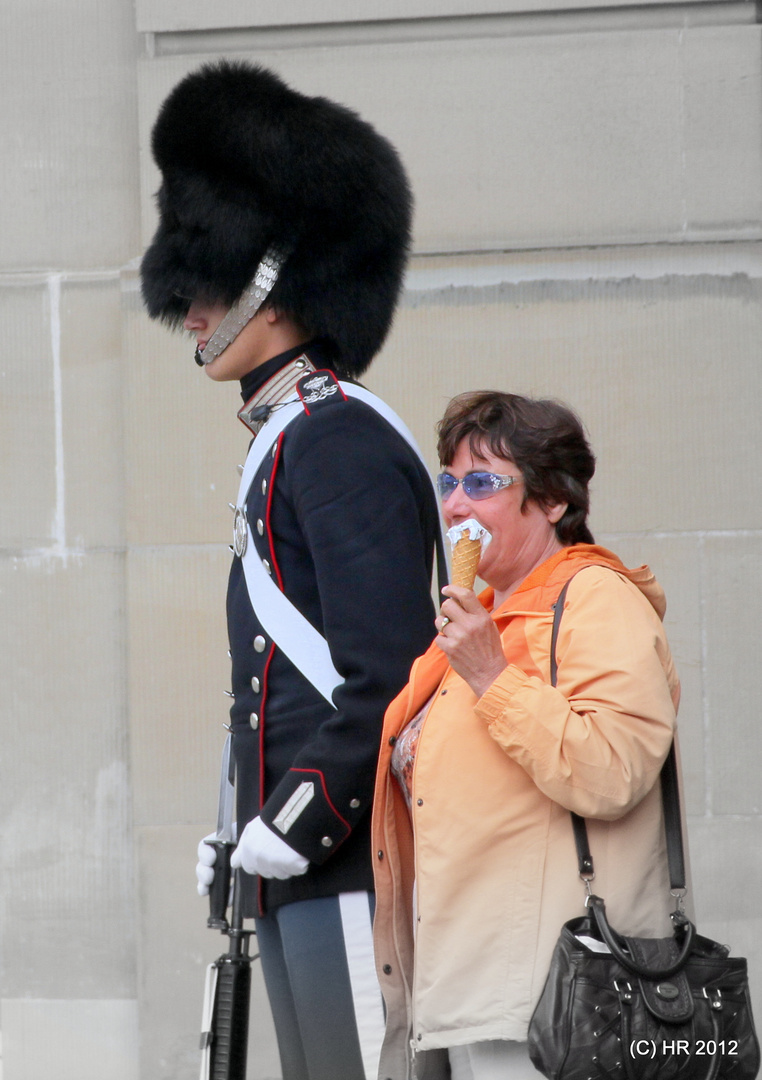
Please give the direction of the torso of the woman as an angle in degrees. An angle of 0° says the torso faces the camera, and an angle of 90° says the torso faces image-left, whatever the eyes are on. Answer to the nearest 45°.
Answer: approximately 45°

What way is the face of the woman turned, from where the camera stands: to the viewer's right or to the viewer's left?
to the viewer's left

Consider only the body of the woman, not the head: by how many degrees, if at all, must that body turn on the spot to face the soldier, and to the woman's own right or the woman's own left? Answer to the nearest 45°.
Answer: approximately 90° to the woman's own right

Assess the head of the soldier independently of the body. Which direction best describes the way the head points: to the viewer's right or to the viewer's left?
to the viewer's left
